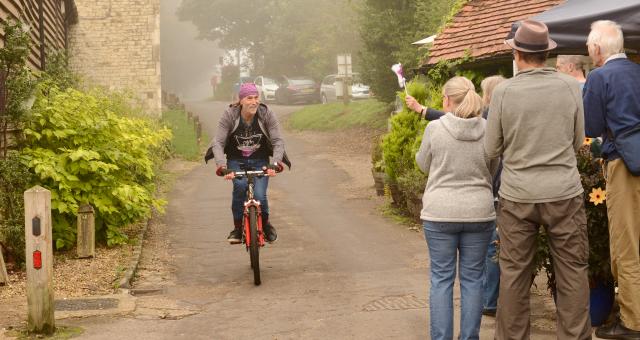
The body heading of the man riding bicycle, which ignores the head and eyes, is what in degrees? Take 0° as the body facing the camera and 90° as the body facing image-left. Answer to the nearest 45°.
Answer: approximately 0°

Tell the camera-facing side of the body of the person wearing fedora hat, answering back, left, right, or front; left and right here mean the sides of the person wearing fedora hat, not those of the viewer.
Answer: back

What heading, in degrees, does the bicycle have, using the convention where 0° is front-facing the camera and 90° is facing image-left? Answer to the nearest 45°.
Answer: approximately 0°

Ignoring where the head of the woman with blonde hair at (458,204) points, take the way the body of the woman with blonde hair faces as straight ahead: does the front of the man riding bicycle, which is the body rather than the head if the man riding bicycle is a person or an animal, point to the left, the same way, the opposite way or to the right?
the opposite way

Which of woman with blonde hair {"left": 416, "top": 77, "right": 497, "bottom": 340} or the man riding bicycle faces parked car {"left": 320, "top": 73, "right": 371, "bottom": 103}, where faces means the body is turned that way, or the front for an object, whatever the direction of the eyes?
the woman with blonde hair

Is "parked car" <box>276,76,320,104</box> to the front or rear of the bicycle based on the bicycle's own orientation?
to the rear

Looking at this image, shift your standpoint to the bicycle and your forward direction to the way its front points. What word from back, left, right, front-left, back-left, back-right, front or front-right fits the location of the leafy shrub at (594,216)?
front-left

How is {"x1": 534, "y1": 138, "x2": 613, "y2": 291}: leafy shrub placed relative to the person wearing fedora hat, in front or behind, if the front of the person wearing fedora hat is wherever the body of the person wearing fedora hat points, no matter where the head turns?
in front

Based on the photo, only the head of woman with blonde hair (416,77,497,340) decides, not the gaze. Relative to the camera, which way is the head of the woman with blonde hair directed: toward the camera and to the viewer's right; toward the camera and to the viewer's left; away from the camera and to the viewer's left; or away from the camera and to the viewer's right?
away from the camera and to the viewer's left

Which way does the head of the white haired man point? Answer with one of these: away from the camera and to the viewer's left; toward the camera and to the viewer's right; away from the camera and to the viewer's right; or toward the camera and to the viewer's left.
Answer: away from the camera and to the viewer's left

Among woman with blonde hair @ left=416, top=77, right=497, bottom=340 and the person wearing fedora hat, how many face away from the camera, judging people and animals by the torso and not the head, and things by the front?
2

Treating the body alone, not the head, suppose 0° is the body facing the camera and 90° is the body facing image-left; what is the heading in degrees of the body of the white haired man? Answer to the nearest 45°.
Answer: approximately 135°
